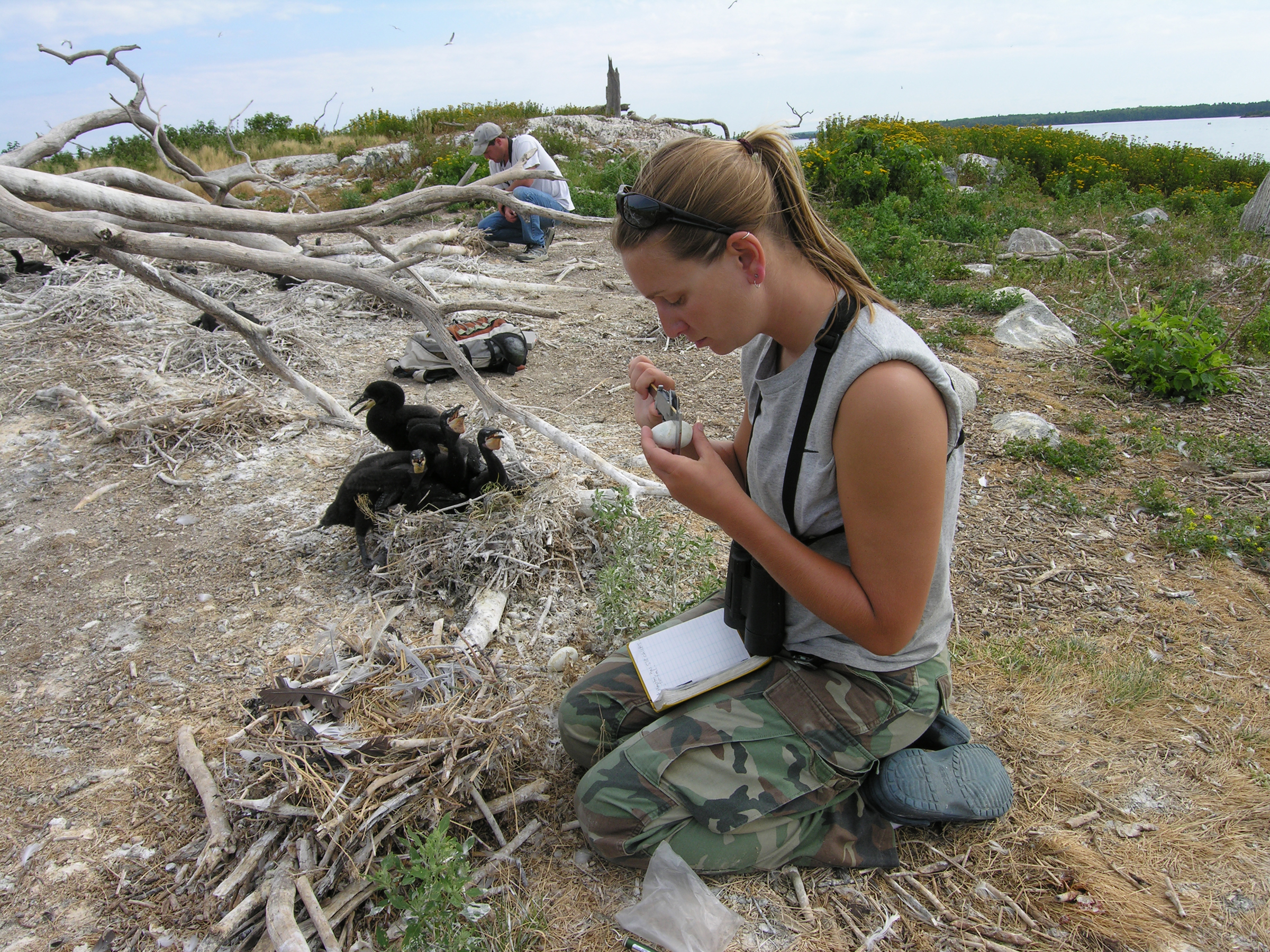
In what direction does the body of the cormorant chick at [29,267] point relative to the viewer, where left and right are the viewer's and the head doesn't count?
facing to the left of the viewer

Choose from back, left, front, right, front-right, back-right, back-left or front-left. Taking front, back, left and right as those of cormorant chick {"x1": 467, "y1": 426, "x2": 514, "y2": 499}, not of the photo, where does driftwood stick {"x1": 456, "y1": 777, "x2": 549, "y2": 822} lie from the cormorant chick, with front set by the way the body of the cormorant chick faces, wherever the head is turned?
right

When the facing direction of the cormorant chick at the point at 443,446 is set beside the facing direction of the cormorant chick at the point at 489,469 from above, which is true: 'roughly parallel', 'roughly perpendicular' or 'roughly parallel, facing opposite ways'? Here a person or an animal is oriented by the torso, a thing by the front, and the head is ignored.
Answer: roughly parallel

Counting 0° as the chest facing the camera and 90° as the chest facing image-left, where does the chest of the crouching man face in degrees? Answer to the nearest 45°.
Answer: approximately 90°

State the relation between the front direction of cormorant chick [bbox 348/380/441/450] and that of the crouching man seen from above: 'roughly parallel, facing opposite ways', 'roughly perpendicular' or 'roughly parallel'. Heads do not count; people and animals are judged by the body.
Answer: roughly parallel

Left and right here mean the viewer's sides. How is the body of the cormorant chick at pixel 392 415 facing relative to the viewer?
facing to the left of the viewer

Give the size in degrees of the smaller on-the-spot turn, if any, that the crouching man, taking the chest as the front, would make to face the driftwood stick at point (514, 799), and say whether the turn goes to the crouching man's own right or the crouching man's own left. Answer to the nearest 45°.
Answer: approximately 90° to the crouching man's own left

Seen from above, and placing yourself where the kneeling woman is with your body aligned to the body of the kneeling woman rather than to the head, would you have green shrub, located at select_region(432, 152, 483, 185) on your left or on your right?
on your right

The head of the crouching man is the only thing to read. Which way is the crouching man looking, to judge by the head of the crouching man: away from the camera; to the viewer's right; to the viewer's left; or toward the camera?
to the viewer's left

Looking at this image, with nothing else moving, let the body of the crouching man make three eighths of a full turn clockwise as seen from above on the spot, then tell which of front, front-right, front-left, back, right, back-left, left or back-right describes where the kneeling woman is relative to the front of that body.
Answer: back-right

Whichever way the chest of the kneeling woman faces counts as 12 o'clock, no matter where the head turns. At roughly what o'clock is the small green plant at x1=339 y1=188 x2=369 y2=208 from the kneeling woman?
The small green plant is roughly at 2 o'clock from the kneeling woman.

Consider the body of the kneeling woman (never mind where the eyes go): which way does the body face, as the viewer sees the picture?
to the viewer's left

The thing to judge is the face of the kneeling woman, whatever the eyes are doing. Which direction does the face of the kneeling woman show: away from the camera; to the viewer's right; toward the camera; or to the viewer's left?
to the viewer's left
